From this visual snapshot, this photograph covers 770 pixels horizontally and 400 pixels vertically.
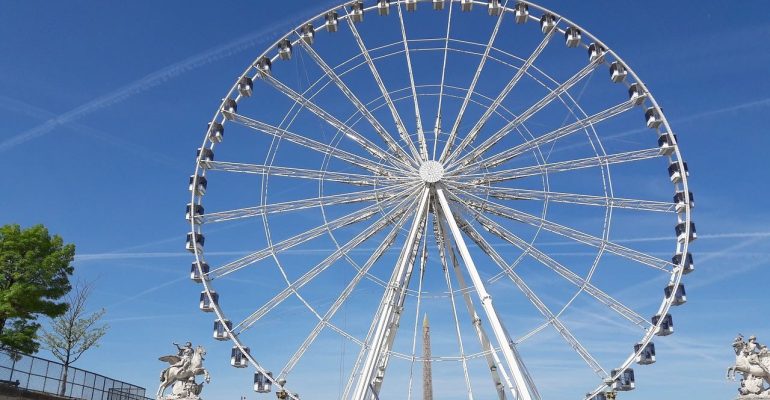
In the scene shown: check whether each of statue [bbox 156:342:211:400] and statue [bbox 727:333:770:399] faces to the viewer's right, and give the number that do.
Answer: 1

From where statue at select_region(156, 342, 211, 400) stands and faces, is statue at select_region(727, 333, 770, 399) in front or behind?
in front
